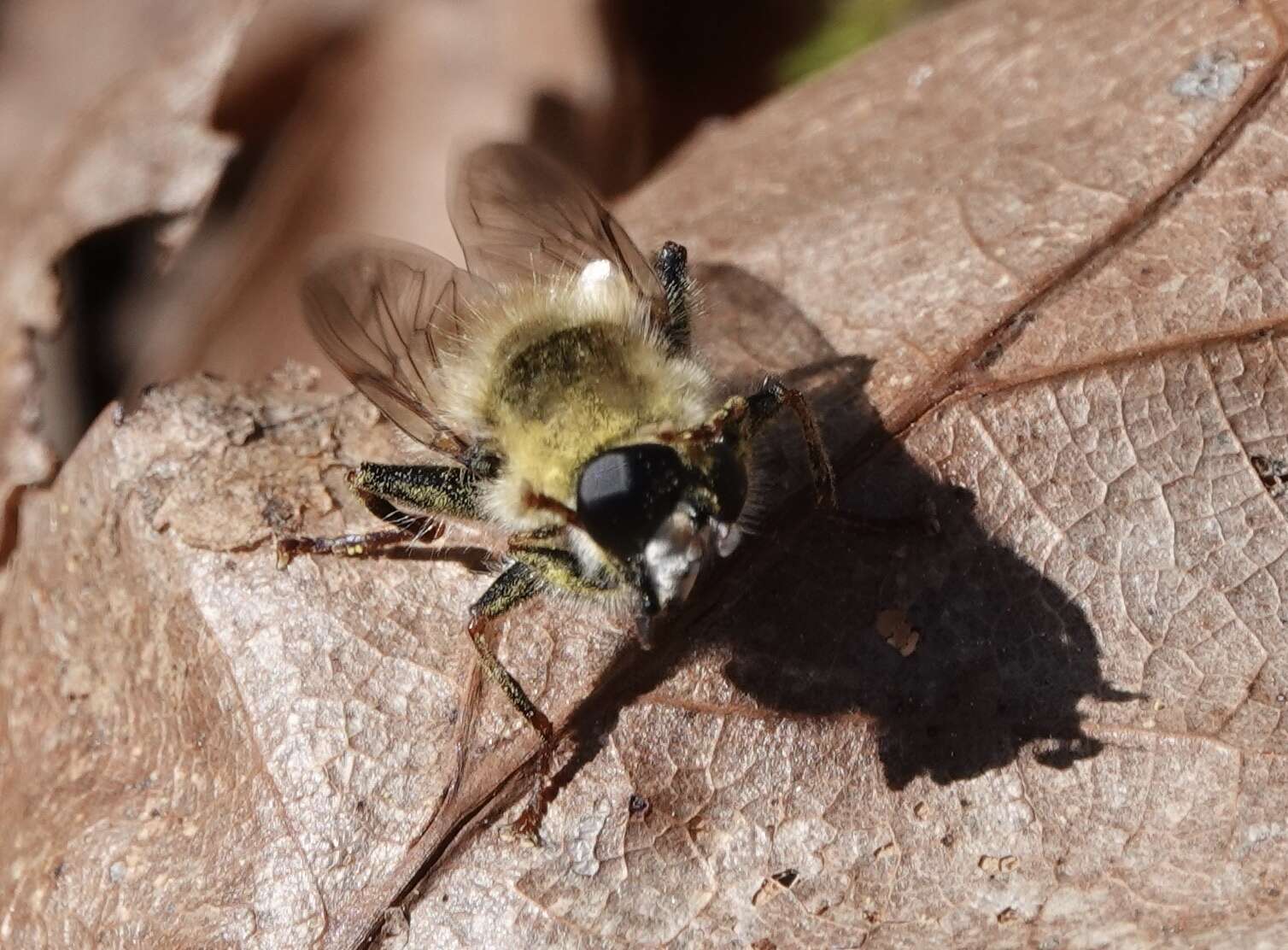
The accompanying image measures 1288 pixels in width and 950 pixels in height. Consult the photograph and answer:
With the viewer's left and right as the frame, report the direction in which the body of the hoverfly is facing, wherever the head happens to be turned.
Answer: facing the viewer and to the right of the viewer
